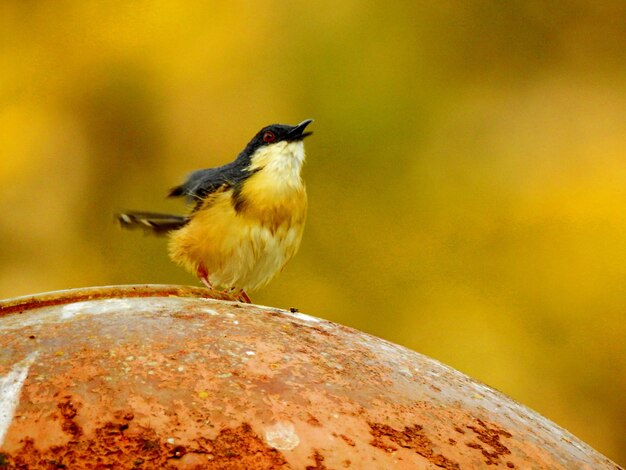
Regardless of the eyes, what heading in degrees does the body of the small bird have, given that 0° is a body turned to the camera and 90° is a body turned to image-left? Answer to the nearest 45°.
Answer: approximately 315°
